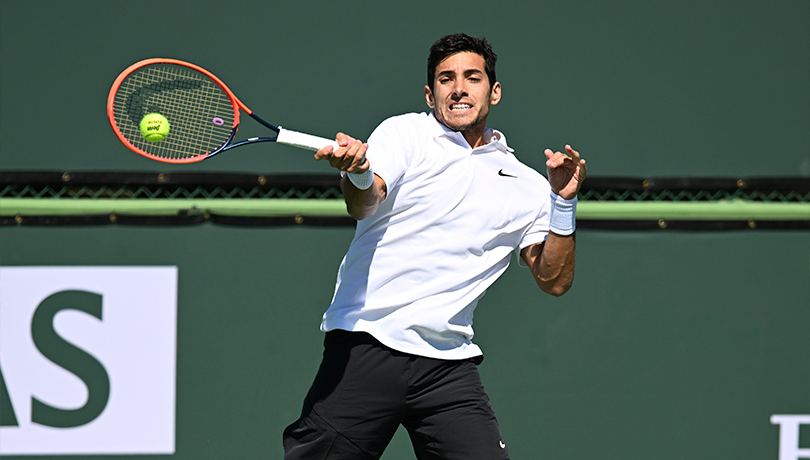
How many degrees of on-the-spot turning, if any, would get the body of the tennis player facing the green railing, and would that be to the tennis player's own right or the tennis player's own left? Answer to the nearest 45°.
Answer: approximately 135° to the tennis player's own right

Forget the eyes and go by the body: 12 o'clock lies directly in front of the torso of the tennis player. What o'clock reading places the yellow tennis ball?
The yellow tennis ball is roughly at 3 o'clock from the tennis player.

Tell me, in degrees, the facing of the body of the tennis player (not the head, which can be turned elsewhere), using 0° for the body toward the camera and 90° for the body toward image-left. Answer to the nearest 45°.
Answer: approximately 0°

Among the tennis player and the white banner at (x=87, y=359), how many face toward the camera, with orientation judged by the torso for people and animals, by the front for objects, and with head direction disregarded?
2

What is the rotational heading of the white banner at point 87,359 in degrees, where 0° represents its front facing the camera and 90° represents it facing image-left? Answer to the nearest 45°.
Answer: approximately 0°

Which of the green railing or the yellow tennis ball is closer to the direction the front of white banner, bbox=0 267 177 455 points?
the yellow tennis ball

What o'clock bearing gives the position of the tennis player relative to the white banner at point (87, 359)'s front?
The tennis player is roughly at 11 o'clock from the white banner.

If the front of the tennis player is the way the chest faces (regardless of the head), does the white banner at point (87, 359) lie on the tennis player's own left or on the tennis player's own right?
on the tennis player's own right
